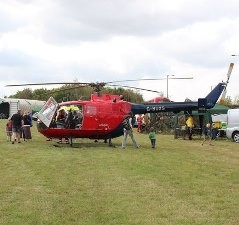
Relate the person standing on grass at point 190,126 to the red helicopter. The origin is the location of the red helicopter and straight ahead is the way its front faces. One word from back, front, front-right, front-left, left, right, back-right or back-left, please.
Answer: back-right

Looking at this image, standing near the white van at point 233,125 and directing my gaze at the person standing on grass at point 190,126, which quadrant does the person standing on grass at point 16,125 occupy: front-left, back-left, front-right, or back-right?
front-left

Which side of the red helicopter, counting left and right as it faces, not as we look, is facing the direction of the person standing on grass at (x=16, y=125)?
front

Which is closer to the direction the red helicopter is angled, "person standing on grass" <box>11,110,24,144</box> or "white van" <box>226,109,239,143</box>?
the person standing on grass

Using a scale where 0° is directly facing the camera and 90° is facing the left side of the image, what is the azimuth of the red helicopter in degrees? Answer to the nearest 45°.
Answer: approximately 90°
